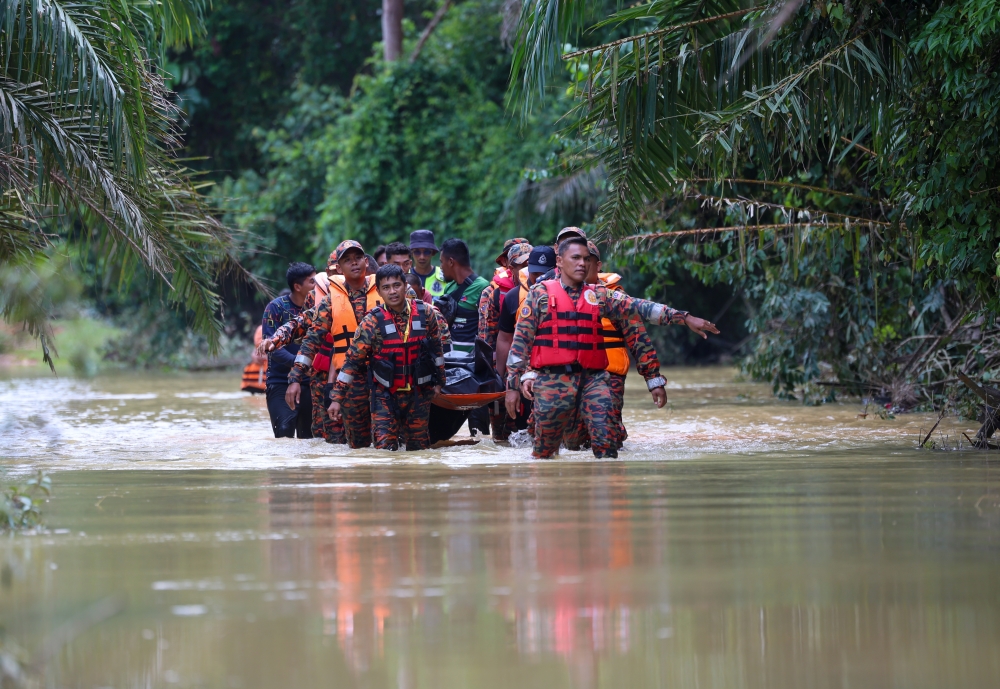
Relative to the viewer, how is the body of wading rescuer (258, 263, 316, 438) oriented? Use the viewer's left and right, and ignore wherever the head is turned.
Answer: facing the viewer and to the right of the viewer

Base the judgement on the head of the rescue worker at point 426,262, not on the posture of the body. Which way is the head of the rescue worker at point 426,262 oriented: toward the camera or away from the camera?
toward the camera

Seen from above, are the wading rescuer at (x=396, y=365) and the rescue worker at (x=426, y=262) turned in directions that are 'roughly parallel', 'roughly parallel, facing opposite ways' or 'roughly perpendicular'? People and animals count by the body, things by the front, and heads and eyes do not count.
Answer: roughly parallel

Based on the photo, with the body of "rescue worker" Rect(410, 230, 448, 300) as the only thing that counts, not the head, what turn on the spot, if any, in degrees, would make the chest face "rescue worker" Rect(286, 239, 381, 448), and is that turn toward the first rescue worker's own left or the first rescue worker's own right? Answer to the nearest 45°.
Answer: approximately 45° to the first rescue worker's own right

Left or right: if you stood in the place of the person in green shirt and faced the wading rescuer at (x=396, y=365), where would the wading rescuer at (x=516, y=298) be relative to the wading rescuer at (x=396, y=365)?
left

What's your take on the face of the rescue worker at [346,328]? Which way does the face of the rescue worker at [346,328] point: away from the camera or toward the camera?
toward the camera

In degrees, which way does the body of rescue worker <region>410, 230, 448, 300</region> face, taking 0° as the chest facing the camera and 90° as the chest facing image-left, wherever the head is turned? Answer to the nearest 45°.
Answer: approximately 0°

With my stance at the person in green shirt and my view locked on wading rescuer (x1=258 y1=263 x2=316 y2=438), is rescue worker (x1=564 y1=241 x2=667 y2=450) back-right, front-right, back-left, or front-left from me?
back-left

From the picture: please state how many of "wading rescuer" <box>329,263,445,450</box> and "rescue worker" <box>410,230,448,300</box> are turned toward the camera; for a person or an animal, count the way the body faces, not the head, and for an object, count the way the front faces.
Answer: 2

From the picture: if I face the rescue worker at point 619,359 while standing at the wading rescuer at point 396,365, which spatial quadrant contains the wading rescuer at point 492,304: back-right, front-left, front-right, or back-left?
front-left

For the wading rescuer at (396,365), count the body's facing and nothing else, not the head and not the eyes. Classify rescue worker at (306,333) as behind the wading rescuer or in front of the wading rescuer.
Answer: behind

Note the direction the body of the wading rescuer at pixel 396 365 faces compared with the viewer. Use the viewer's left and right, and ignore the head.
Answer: facing the viewer
